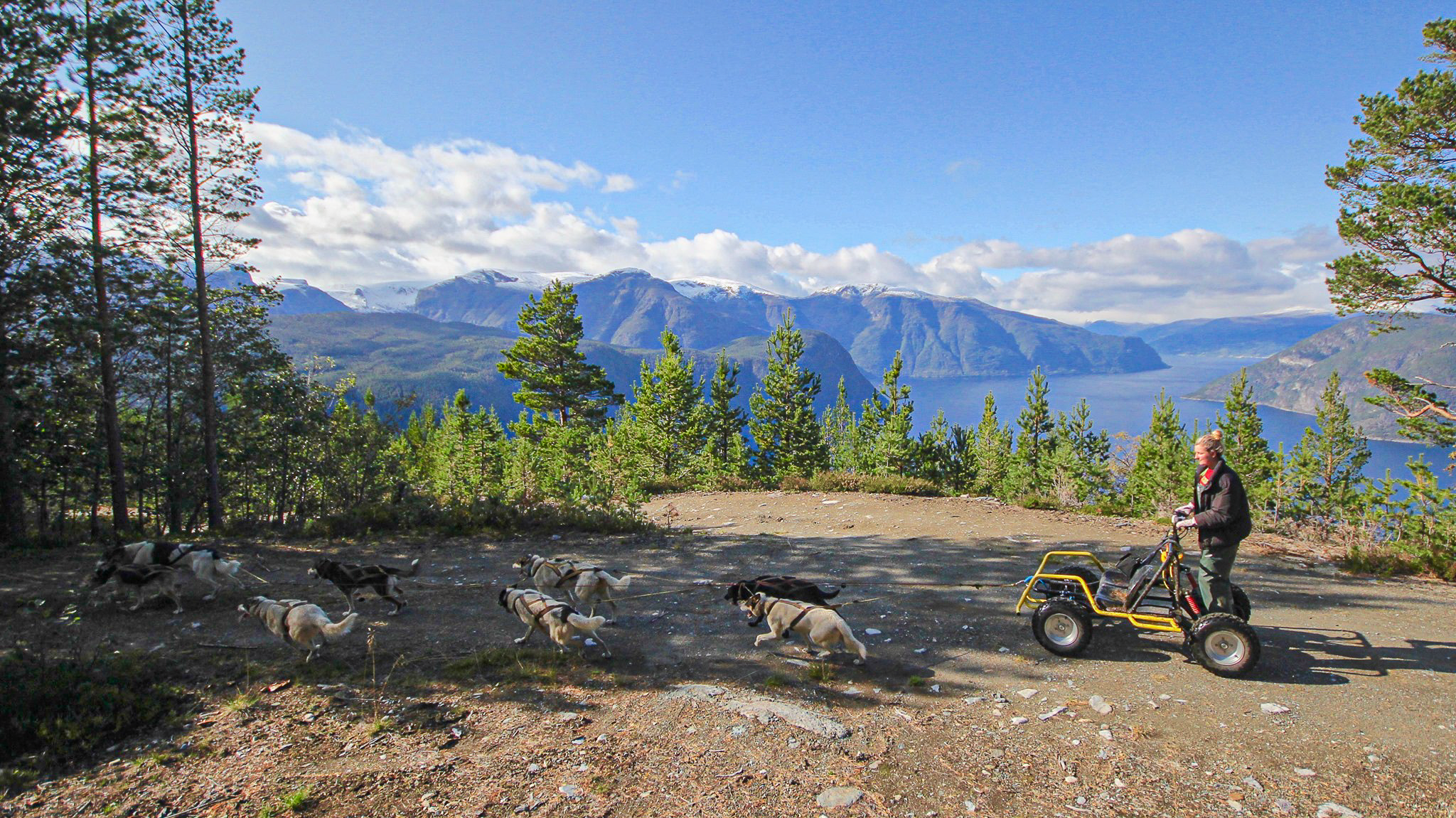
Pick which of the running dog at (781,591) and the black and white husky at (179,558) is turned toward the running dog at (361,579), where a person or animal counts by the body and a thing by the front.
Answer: the running dog at (781,591)

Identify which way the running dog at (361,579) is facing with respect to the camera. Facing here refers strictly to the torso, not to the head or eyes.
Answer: to the viewer's left

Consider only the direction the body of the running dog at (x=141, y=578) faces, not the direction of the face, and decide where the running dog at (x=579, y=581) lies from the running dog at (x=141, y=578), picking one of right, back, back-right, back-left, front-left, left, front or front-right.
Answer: back-left

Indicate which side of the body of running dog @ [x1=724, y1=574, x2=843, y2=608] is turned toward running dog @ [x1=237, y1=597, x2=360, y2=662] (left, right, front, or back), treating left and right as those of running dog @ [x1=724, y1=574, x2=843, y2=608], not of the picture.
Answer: front

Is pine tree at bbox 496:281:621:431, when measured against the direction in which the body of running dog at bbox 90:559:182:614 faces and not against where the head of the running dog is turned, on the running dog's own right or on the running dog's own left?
on the running dog's own right

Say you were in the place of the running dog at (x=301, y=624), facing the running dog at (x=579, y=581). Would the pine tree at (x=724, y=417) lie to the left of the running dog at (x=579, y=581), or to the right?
left

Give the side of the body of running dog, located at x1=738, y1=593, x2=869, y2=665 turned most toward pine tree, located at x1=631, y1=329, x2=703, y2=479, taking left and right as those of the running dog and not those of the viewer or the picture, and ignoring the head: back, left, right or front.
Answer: right

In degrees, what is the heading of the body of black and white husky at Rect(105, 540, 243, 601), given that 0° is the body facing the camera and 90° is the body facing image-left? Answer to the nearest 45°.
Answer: approximately 90°

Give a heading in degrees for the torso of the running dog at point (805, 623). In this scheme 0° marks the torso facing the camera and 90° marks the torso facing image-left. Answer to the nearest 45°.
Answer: approximately 90°

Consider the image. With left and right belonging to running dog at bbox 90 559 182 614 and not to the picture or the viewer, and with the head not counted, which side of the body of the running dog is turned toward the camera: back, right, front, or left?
left

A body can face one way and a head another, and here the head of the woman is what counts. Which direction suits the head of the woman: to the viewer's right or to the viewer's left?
to the viewer's left

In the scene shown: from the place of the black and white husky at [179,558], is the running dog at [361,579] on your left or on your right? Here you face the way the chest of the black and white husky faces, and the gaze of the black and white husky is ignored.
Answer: on your left

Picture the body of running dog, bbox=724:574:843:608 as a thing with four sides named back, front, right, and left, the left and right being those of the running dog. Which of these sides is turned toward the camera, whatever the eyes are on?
left
